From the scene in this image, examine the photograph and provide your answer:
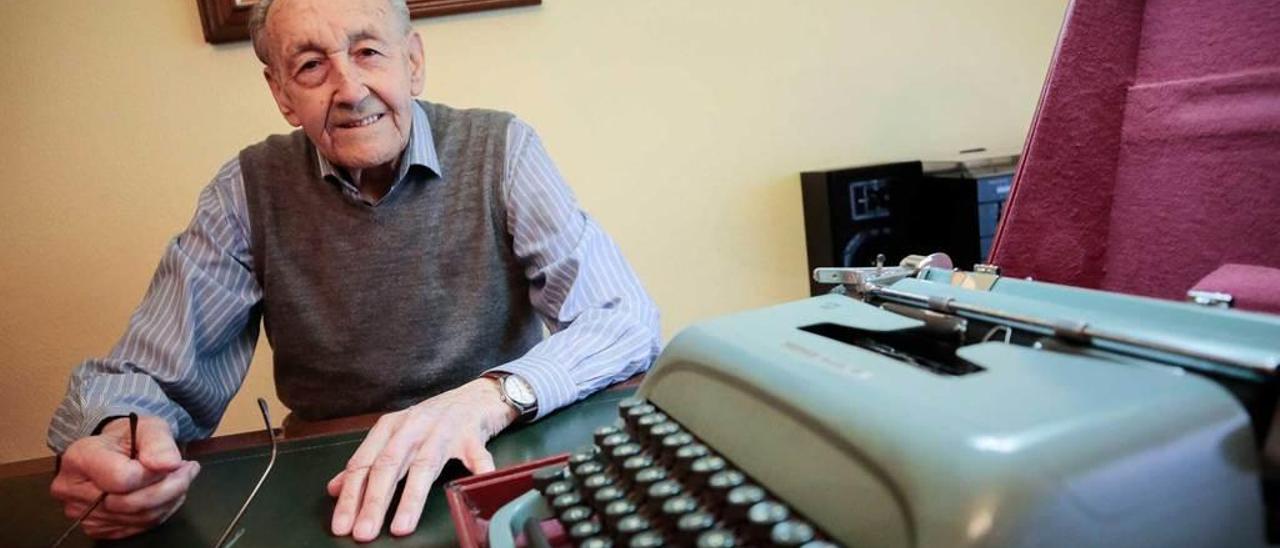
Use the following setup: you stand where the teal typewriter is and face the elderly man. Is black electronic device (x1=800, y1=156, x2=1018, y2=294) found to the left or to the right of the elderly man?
right

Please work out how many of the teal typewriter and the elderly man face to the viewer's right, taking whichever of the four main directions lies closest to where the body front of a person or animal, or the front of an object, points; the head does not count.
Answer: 0

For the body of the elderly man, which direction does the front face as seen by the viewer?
toward the camera

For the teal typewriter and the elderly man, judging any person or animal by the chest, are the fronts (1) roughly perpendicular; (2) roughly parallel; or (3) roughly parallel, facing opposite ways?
roughly perpendicular

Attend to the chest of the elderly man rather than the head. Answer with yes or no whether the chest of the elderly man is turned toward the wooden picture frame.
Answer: no

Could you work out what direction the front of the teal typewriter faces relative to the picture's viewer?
facing the viewer and to the left of the viewer

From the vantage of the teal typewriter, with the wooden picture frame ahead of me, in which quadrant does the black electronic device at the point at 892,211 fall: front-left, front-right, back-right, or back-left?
front-right

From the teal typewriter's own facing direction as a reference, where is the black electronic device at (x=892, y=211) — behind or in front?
behind

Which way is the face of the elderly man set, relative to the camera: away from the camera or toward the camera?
toward the camera

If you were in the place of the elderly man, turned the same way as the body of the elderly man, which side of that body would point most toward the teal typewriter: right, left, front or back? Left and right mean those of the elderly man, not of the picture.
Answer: front

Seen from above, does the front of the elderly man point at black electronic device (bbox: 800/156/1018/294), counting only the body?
no

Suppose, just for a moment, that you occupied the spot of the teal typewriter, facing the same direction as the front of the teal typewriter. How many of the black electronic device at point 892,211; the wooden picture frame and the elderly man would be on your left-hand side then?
0

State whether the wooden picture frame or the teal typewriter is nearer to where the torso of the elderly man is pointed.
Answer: the teal typewriter

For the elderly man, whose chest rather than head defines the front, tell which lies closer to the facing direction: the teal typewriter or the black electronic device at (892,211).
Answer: the teal typewriter

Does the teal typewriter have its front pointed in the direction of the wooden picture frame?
no

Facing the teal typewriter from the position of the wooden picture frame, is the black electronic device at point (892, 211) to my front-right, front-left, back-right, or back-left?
front-left
